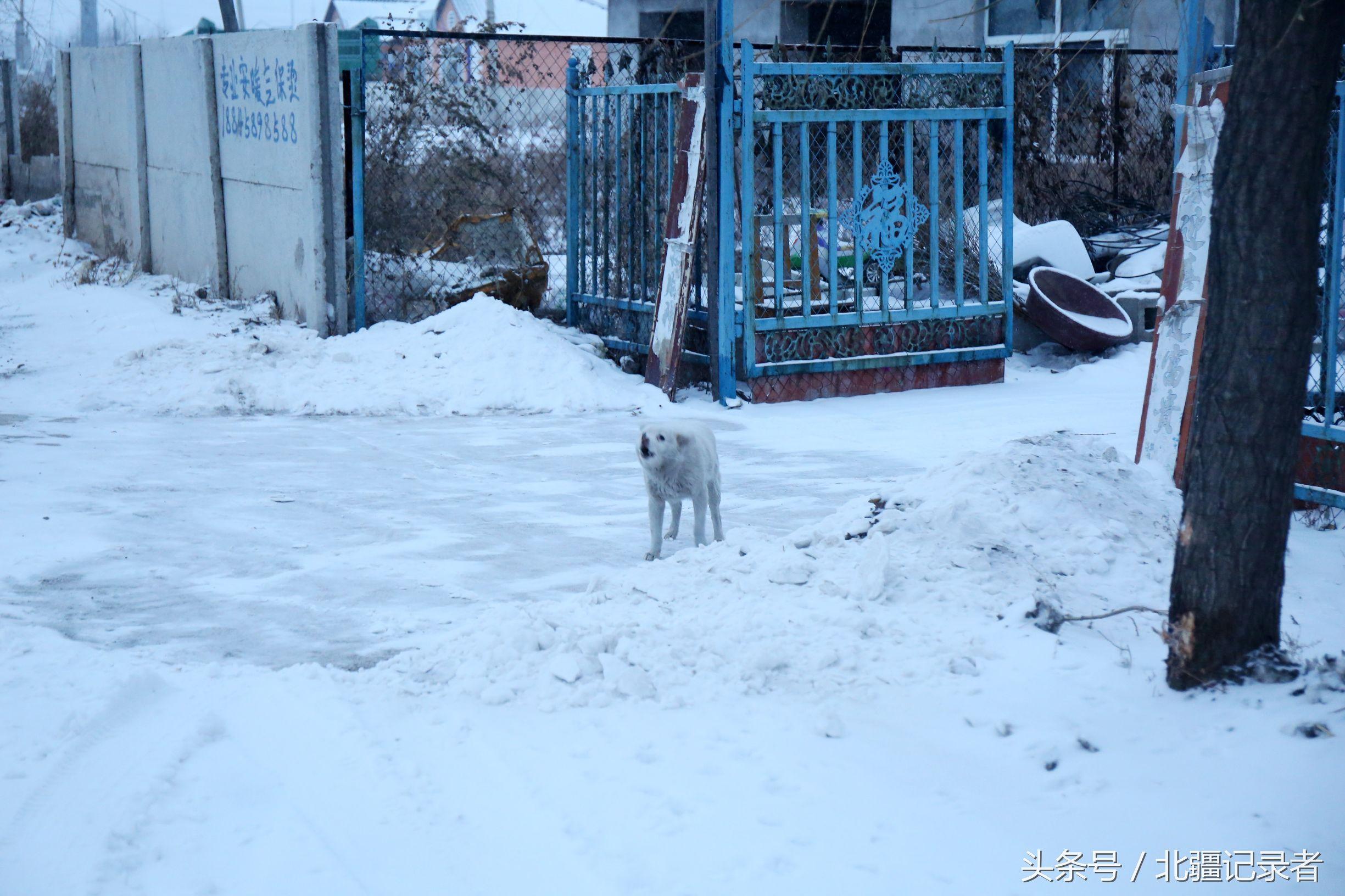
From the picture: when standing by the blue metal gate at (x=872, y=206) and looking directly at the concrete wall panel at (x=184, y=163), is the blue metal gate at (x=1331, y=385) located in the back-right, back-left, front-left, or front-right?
back-left

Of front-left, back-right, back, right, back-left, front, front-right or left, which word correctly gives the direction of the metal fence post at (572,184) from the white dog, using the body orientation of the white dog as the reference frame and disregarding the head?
back-right

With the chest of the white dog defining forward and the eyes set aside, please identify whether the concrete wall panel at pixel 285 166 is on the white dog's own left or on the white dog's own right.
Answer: on the white dog's own right

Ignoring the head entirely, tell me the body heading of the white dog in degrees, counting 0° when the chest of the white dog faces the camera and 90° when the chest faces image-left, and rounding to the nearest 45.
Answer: approximately 45°

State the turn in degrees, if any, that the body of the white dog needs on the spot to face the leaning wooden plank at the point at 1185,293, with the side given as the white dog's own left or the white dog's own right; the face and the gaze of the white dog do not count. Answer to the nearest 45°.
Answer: approximately 135° to the white dog's own left

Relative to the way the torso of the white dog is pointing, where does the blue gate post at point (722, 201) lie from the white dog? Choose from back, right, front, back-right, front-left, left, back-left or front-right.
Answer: back-right

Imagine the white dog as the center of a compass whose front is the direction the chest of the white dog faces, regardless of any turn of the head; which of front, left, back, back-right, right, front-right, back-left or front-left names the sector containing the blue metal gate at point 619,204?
back-right

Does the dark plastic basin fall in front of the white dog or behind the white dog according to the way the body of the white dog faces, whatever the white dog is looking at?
behind

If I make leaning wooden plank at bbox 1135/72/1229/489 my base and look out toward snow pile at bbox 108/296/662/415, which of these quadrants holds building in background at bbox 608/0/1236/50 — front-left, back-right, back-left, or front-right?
front-right

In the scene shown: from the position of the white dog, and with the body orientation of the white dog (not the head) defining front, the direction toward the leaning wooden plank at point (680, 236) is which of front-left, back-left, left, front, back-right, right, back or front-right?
back-right

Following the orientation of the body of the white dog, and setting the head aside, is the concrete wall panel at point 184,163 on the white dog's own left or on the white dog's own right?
on the white dog's own right
